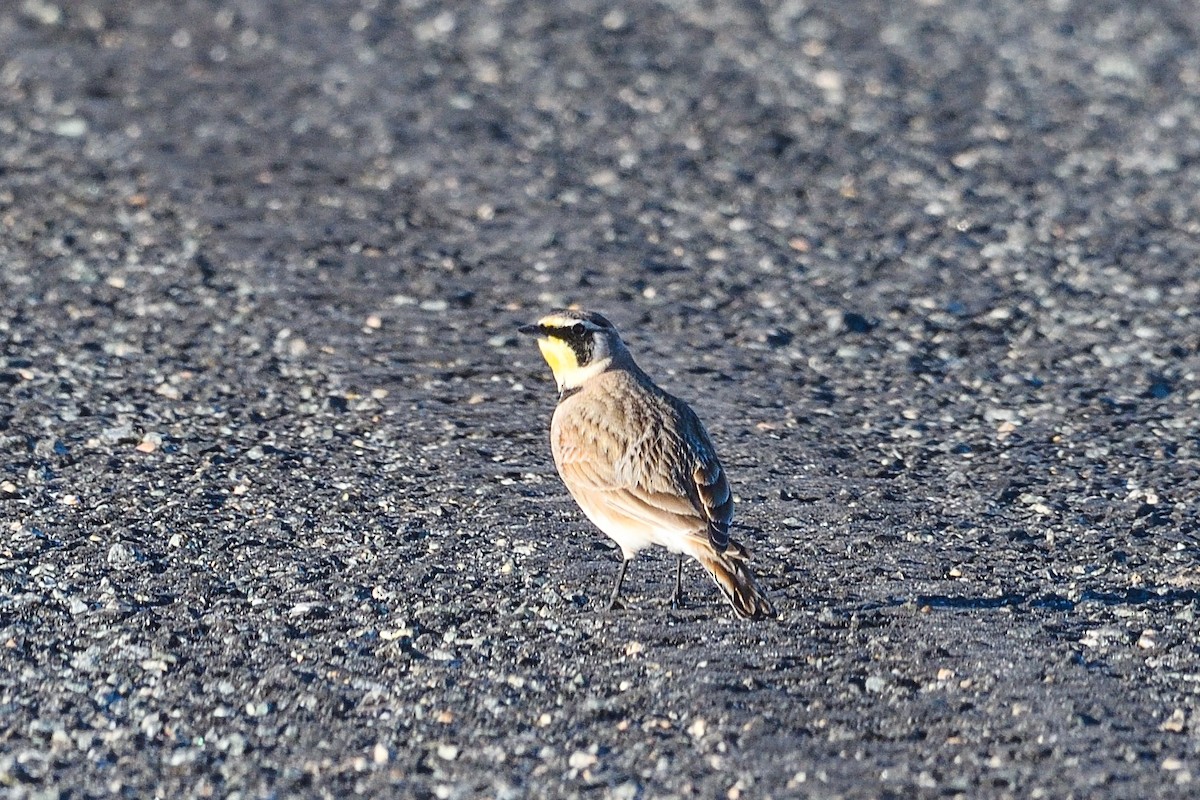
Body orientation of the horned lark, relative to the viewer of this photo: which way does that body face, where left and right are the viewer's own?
facing away from the viewer and to the left of the viewer
